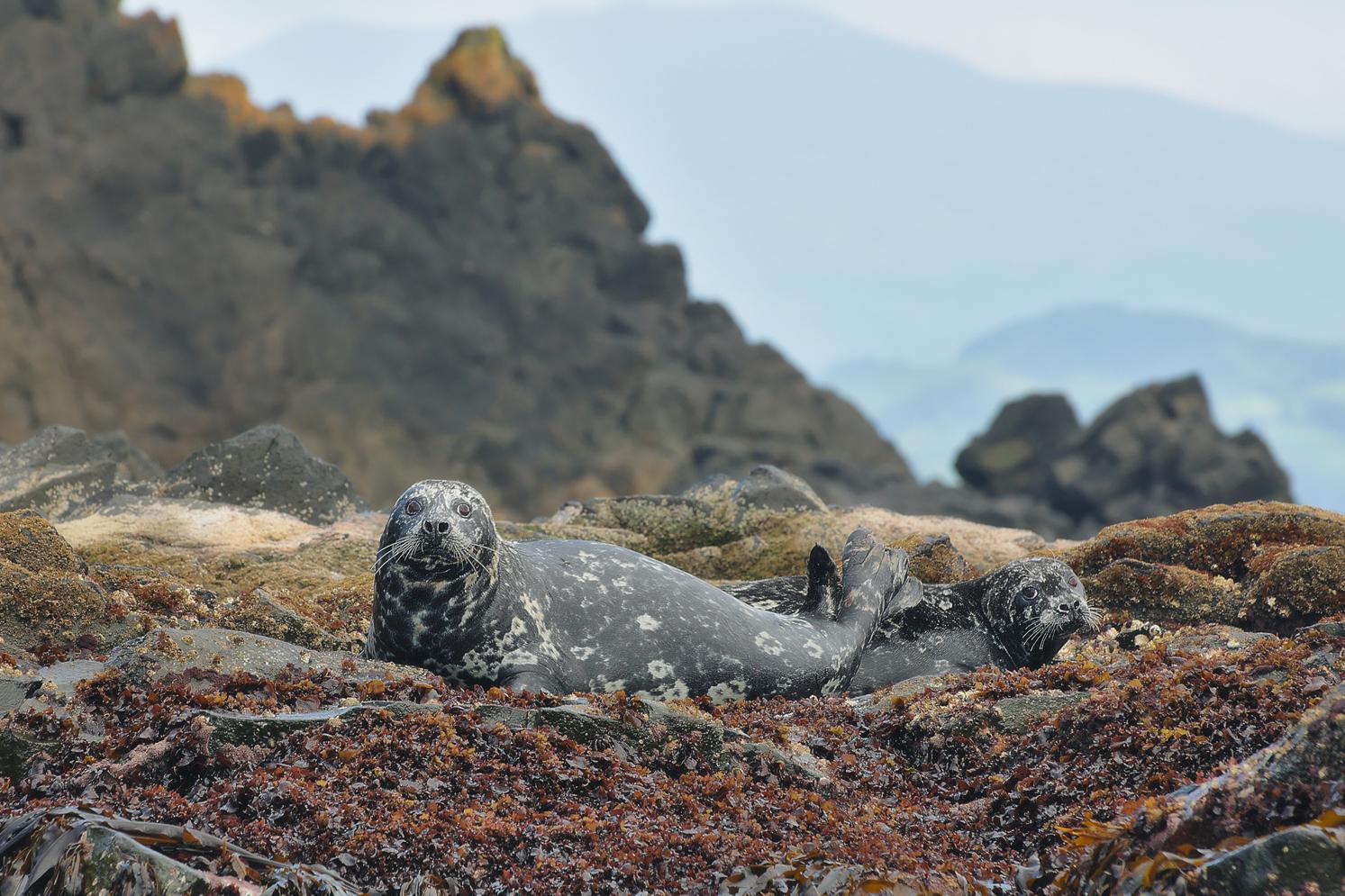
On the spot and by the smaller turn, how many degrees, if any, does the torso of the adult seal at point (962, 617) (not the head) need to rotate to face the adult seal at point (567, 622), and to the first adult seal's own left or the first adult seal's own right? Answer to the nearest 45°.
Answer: approximately 135° to the first adult seal's own right

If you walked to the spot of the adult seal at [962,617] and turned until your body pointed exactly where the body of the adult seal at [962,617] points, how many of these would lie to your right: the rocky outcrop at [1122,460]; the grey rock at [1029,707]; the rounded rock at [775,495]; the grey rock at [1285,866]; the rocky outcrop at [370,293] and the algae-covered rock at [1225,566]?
2

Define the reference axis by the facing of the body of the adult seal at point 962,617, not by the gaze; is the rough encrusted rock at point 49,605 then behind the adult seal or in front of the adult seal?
behind

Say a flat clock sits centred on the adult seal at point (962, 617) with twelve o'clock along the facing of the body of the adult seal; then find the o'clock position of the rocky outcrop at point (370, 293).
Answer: The rocky outcrop is roughly at 8 o'clock from the adult seal.

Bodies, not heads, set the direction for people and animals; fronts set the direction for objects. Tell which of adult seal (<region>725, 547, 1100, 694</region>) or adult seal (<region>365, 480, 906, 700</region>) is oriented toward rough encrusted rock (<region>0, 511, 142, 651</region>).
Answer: adult seal (<region>365, 480, 906, 700</region>)

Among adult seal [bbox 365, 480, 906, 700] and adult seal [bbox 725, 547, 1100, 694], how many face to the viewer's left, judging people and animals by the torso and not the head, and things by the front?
1

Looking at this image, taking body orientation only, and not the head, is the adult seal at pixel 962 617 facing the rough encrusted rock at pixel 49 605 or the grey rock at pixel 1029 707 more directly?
the grey rock

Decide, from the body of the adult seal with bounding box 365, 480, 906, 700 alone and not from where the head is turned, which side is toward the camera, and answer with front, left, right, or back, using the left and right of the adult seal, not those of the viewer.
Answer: left

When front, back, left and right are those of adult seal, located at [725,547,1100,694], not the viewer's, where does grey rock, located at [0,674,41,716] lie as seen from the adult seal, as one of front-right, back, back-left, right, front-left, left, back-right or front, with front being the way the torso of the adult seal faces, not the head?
back-right

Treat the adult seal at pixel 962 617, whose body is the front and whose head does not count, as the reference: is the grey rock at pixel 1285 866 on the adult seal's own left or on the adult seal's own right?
on the adult seal's own right

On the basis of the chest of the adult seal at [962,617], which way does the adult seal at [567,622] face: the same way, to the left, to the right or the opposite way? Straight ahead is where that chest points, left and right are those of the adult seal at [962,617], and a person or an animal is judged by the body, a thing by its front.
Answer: the opposite way

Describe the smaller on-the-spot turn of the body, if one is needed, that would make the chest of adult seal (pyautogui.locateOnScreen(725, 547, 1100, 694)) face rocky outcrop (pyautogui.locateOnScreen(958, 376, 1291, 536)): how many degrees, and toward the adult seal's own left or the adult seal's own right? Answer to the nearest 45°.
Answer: approximately 90° to the adult seal's own left

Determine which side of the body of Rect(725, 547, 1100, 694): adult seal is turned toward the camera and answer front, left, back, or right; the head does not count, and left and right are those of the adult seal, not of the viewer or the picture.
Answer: right
